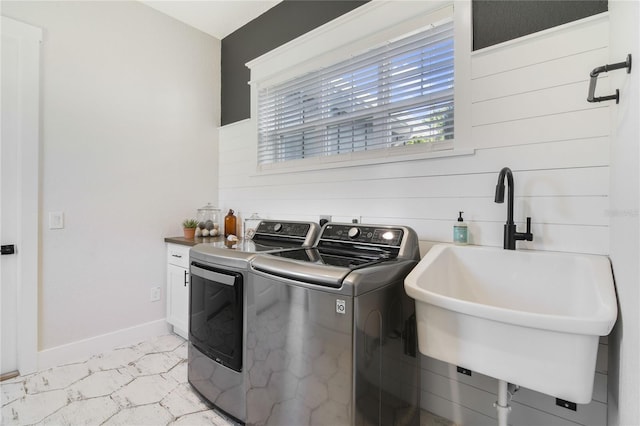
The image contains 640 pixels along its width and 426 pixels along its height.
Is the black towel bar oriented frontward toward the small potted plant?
yes

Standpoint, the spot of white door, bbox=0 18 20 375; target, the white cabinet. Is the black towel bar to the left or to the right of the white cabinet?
right

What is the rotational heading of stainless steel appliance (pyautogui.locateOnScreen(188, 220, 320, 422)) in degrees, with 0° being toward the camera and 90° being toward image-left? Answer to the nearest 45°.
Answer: approximately 45°

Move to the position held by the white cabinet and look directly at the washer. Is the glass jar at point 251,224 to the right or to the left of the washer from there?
left

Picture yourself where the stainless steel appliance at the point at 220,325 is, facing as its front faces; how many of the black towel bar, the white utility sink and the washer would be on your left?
3

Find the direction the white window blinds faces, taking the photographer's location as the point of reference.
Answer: facing the viewer and to the left of the viewer

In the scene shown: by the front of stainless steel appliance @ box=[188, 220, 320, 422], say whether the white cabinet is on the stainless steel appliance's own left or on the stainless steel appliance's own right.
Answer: on the stainless steel appliance's own right

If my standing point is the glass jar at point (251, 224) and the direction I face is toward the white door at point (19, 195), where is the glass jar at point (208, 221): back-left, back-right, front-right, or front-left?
front-right

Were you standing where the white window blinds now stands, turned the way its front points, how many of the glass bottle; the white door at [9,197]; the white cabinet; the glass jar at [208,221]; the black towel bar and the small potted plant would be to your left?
1

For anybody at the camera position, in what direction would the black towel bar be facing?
facing to the left of the viewer

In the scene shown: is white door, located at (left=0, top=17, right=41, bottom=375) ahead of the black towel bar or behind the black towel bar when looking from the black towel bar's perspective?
ahead

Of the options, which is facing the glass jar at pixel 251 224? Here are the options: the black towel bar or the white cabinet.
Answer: the black towel bar

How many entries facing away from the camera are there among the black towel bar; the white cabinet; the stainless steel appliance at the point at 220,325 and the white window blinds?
0

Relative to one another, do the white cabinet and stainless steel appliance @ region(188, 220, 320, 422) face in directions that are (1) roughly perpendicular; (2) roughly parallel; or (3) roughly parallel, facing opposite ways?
roughly parallel

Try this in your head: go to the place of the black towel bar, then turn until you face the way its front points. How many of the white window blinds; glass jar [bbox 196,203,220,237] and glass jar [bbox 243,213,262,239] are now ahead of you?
3

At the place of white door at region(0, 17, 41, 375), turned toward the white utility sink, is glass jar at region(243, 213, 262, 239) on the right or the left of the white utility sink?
left

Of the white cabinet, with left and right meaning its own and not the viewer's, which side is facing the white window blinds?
left
